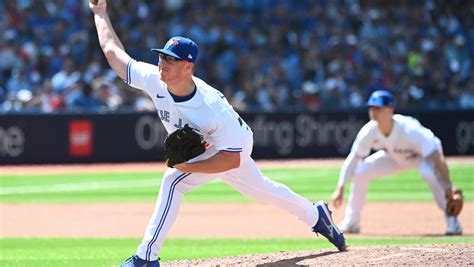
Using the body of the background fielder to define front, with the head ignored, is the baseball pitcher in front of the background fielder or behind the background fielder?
in front

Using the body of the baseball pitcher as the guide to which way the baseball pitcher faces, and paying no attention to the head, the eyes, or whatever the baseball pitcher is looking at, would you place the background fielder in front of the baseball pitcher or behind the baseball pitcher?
behind

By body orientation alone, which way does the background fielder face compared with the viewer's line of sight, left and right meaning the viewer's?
facing the viewer and to the left of the viewer
